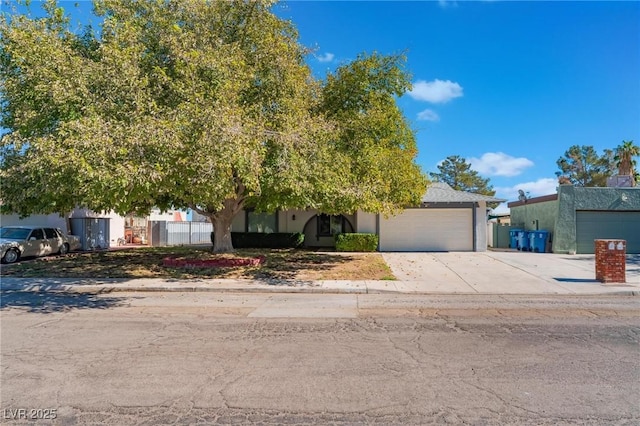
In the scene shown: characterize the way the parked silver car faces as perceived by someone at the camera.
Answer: facing the viewer and to the left of the viewer

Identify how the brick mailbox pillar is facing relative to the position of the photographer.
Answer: facing the viewer

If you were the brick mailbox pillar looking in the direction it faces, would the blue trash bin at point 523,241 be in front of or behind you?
behind

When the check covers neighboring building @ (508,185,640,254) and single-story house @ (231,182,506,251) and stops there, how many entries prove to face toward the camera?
2

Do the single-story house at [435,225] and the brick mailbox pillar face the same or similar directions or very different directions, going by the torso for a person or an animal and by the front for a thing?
same or similar directions

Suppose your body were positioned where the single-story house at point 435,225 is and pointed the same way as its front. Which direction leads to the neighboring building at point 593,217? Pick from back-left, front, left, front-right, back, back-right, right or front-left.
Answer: left

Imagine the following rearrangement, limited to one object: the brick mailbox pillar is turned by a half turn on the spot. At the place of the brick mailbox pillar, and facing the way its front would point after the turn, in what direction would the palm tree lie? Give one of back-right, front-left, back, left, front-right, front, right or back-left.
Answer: front

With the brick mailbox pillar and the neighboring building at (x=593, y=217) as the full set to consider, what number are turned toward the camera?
2

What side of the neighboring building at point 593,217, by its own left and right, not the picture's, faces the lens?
front

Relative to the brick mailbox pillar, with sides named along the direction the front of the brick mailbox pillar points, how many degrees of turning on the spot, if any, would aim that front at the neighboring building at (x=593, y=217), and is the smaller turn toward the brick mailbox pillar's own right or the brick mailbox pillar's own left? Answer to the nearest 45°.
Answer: approximately 180°
